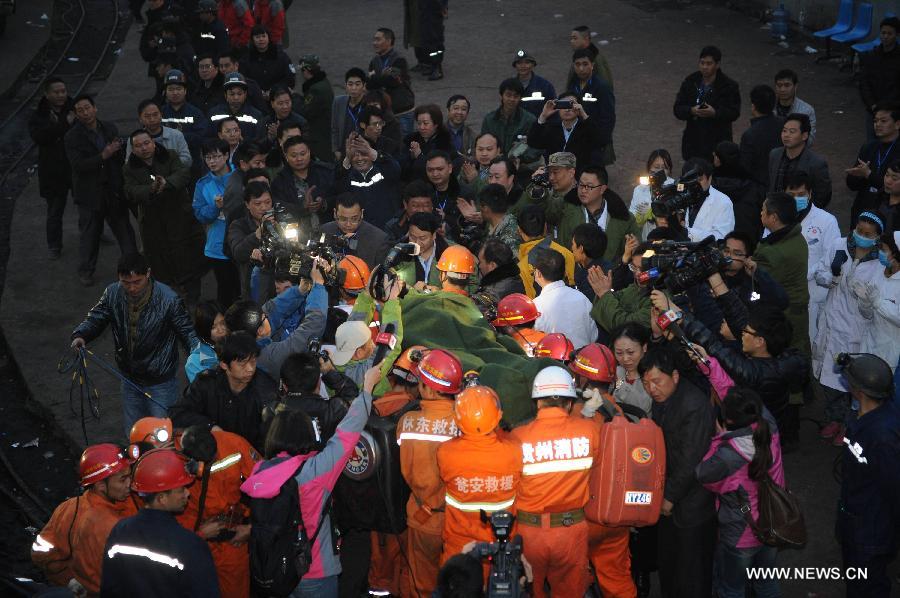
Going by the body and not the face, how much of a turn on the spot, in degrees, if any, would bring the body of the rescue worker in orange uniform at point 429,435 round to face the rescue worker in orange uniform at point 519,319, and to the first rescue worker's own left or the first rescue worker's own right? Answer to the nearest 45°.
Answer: approximately 45° to the first rescue worker's own right

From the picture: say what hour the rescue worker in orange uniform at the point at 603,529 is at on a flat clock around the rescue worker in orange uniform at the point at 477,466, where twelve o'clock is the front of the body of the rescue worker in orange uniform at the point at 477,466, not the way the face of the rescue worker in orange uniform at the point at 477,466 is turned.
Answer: the rescue worker in orange uniform at the point at 603,529 is roughly at 2 o'clock from the rescue worker in orange uniform at the point at 477,466.

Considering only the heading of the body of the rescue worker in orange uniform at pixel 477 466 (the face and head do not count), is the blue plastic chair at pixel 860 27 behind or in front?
in front

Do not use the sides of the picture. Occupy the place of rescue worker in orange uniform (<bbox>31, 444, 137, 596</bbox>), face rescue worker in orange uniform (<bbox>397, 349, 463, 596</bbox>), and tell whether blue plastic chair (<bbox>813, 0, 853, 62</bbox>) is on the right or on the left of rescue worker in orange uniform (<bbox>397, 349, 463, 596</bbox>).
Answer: left

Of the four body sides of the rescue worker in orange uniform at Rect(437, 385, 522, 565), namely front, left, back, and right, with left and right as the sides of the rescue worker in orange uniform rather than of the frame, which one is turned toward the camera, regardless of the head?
back

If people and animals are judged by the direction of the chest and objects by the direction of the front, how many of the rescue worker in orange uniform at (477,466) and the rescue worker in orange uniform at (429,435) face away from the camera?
2

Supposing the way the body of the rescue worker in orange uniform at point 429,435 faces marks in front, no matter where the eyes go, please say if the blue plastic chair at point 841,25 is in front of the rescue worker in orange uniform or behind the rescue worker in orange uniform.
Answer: in front

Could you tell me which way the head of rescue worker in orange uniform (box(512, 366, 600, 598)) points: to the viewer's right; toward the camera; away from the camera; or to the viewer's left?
away from the camera

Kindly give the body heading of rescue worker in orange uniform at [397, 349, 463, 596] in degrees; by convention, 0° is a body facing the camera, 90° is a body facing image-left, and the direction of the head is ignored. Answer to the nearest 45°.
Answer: approximately 180°

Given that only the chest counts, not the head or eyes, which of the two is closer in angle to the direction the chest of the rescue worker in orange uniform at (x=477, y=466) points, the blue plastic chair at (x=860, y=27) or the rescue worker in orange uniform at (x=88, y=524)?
the blue plastic chair

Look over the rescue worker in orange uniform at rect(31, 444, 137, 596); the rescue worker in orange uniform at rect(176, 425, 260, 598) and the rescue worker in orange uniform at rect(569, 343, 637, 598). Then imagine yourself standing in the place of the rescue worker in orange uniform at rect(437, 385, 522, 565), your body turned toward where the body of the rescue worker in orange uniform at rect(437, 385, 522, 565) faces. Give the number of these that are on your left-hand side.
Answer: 2

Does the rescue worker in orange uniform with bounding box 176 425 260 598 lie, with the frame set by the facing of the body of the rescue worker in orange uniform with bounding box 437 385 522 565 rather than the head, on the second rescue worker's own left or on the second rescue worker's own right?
on the second rescue worker's own left

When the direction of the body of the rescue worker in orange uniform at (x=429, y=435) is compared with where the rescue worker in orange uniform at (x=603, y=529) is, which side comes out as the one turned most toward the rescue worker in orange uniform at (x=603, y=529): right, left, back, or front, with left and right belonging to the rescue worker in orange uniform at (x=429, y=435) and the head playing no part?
right
